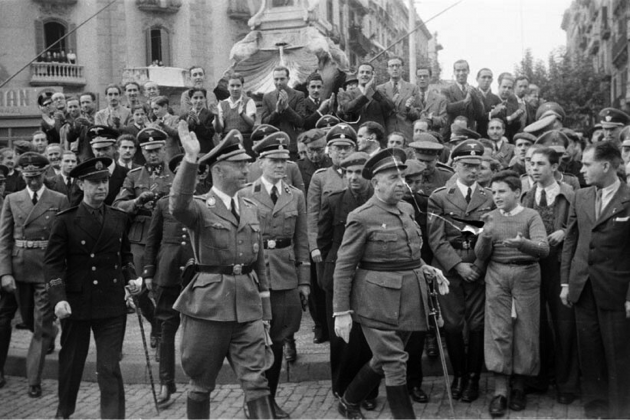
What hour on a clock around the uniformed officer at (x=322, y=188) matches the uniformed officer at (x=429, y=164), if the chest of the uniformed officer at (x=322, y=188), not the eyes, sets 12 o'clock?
the uniformed officer at (x=429, y=164) is roughly at 9 o'clock from the uniformed officer at (x=322, y=188).

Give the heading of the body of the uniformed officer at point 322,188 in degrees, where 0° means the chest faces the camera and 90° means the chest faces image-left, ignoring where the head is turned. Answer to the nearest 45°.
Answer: approximately 0°

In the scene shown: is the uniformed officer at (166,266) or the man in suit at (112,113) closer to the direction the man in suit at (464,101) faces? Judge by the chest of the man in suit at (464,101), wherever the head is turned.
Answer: the uniformed officer

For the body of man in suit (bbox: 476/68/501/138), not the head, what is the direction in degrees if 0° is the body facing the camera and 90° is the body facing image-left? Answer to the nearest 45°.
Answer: approximately 0°

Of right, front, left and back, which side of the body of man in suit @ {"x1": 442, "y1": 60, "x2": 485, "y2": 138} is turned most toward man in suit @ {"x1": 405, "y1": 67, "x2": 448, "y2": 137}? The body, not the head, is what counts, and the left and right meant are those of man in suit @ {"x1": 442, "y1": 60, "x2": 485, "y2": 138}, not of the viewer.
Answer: right

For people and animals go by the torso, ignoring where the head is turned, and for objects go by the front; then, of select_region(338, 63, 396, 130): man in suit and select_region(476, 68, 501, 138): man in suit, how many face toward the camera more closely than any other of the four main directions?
2

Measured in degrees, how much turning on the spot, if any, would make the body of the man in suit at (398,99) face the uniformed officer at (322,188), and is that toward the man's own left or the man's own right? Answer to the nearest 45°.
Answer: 0° — they already face them

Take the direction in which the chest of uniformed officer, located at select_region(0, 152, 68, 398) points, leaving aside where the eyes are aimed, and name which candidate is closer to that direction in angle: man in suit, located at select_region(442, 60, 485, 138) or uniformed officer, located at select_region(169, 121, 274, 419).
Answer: the uniformed officer
